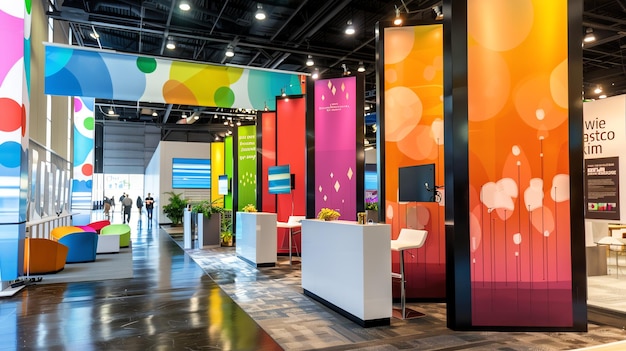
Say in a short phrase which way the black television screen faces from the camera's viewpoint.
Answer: facing the viewer and to the left of the viewer

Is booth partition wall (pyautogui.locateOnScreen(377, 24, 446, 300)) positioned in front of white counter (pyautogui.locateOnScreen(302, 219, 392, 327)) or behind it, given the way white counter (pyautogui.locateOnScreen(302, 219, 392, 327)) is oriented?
behind

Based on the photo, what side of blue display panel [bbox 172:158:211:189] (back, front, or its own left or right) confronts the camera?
front

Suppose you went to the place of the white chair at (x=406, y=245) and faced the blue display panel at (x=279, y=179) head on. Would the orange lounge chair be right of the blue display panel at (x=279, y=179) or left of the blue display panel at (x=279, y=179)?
left

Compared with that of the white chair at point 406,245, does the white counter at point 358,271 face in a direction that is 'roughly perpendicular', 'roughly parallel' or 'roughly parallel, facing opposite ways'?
roughly parallel

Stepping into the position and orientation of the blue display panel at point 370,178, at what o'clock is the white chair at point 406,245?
The white chair is roughly at 12 o'clock from the blue display panel.

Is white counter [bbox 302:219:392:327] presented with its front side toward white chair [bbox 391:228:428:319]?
no

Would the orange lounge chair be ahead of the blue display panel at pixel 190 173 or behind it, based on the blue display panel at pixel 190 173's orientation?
ahead

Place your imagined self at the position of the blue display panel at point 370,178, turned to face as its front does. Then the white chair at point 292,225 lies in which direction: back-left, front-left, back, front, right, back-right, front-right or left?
front

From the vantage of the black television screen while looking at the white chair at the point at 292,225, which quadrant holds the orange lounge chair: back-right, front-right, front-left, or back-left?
front-left

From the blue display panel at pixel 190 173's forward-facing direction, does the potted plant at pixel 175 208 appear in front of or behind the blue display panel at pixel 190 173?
in front

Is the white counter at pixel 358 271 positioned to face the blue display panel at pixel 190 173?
no

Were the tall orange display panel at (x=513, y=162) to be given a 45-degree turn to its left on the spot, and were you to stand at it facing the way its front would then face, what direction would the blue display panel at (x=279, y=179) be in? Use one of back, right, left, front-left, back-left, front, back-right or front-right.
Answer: back
